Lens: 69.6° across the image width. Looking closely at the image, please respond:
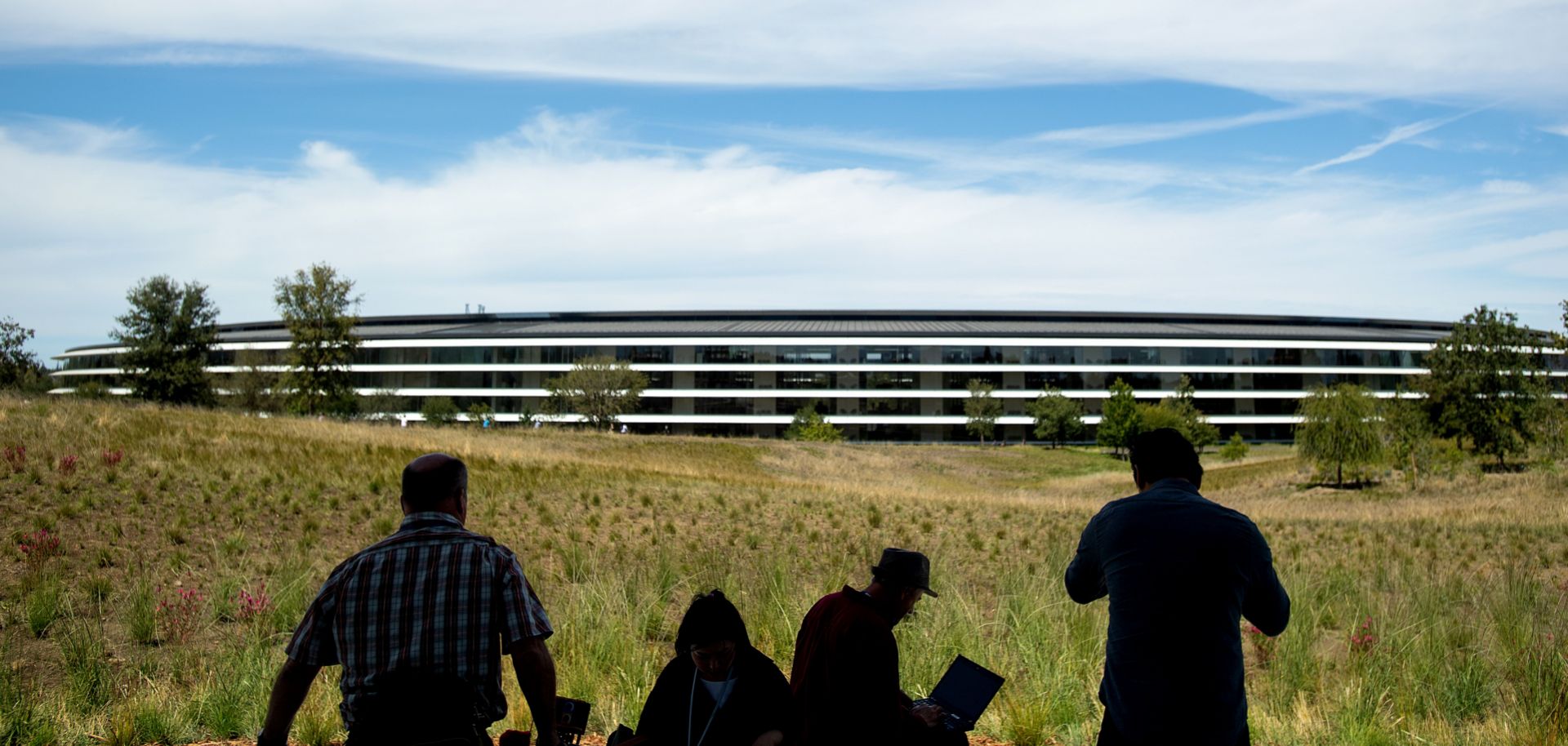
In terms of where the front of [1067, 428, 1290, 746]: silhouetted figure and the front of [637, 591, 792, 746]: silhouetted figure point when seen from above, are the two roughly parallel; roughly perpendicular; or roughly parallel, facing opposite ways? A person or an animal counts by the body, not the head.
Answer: roughly parallel, facing opposite ways

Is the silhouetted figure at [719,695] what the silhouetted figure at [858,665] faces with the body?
no

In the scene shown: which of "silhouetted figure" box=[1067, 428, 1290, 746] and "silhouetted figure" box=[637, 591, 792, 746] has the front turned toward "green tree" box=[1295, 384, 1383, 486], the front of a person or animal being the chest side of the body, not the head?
"silhouetted figure" box=[1067, 428, 1290, 746]

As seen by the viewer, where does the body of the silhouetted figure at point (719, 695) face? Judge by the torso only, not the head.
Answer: toward the camera

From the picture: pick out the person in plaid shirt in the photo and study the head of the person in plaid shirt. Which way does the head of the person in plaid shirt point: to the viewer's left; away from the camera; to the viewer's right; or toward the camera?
away from the camera

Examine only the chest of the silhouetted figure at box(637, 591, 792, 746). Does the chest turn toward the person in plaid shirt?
no

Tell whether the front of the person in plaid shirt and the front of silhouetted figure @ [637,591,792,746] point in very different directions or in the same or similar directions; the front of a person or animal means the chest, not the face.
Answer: very different directions

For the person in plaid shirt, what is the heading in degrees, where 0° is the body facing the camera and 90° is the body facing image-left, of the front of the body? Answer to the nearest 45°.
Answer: approximately 180°

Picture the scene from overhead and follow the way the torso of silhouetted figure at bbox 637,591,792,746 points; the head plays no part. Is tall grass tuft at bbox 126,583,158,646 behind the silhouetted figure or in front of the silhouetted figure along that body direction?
behind

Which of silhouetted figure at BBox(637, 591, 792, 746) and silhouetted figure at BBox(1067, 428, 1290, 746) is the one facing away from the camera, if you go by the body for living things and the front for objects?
silhouetted figure at BBox(1067, 428, 1290, 746)

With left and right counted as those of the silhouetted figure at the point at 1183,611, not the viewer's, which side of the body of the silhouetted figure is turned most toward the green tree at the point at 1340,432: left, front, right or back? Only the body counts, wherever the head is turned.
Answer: front

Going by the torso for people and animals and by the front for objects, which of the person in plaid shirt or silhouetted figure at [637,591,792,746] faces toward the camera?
the silhouetted figure

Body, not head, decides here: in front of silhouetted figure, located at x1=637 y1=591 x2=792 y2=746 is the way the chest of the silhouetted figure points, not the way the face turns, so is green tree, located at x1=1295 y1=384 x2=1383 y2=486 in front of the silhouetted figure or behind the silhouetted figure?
behind

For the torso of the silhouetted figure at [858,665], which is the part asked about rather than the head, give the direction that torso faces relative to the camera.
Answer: to the viewer's right

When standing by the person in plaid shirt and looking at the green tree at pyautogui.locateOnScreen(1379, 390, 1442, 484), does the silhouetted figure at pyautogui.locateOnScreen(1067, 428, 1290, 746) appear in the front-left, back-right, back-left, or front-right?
front-right

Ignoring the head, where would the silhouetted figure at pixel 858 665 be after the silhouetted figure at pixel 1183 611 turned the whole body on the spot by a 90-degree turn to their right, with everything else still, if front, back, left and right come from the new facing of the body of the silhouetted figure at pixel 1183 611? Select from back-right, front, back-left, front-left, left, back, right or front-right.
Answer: back

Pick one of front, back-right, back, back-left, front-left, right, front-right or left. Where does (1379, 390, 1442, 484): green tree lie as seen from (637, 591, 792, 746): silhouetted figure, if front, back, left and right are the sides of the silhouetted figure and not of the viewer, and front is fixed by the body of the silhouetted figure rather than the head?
back-left

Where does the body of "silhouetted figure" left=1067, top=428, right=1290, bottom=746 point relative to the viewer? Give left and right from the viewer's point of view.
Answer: facing away from the viewer
